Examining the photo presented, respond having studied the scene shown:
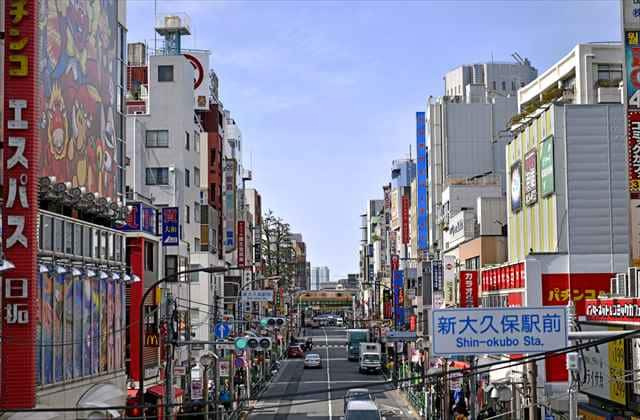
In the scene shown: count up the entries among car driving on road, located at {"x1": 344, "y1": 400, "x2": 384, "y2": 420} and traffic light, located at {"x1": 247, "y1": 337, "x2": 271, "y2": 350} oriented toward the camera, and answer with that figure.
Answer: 2

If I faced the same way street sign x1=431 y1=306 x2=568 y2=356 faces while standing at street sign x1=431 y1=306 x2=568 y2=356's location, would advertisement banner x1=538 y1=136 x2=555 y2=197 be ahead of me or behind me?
behind

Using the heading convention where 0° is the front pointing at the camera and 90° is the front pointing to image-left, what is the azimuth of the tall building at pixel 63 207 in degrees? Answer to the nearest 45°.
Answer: approximately 315°

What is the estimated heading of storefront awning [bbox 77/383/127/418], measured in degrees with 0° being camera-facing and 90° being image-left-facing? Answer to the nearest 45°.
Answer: approximately 315°

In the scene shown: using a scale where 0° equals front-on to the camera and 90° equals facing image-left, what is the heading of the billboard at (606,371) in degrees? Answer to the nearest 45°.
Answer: approximately 45°

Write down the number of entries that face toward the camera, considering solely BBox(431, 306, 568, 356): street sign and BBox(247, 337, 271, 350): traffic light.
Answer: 2
